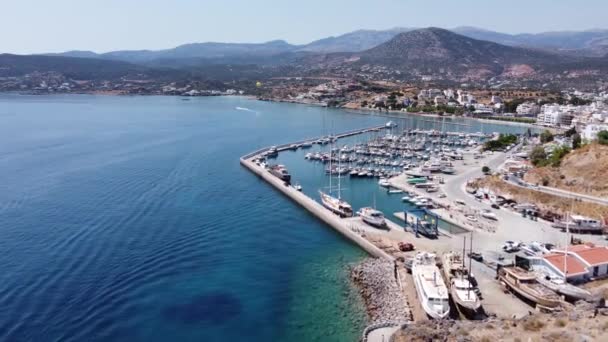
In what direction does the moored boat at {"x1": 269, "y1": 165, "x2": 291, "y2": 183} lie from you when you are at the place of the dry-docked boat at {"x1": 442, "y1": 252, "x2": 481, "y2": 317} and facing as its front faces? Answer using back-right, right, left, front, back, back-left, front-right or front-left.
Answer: back-right

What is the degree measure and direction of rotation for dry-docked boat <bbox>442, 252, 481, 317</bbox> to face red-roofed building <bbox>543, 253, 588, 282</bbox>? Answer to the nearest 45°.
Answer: approximately 135° to its left

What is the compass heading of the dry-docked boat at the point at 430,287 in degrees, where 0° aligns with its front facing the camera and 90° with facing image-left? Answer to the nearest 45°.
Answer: approximately 0°
